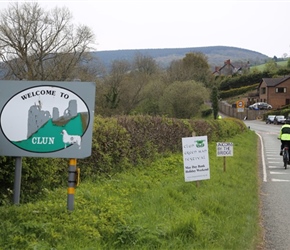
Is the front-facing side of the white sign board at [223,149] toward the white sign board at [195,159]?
yes

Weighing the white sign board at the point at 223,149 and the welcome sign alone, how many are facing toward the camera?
2

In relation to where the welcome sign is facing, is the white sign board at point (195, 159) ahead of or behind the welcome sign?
behind

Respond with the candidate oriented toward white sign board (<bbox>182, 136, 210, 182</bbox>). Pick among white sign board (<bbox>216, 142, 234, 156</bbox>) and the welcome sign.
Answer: white sign board (<bbox>216, 142, 234, 156</bbox>)

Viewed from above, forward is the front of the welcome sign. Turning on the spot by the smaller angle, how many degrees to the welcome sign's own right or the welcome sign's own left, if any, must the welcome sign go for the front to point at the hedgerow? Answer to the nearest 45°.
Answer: approximately 180°

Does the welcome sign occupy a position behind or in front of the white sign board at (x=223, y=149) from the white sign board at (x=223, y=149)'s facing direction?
in front

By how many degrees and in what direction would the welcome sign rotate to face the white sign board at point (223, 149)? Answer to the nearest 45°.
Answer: approximately 135° to its left

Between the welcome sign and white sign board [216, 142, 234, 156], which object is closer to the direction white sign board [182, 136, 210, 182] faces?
the welcome sign

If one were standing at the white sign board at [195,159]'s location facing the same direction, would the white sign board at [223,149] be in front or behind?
behind

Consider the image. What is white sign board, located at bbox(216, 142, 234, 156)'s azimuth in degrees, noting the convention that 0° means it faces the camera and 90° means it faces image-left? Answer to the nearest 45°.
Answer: approximately 0°
